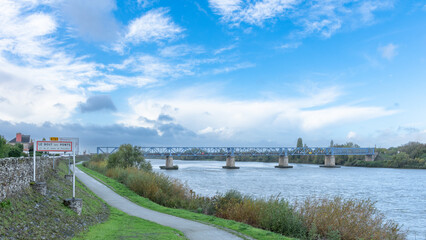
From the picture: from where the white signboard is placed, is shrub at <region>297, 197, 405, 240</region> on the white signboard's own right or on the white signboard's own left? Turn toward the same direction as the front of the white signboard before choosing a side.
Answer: on the white signboard's own left

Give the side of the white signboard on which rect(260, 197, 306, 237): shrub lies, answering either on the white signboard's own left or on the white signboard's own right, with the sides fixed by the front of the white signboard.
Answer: on the white signboard's own left

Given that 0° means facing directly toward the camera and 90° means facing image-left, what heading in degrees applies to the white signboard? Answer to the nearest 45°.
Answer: approximately 0°
